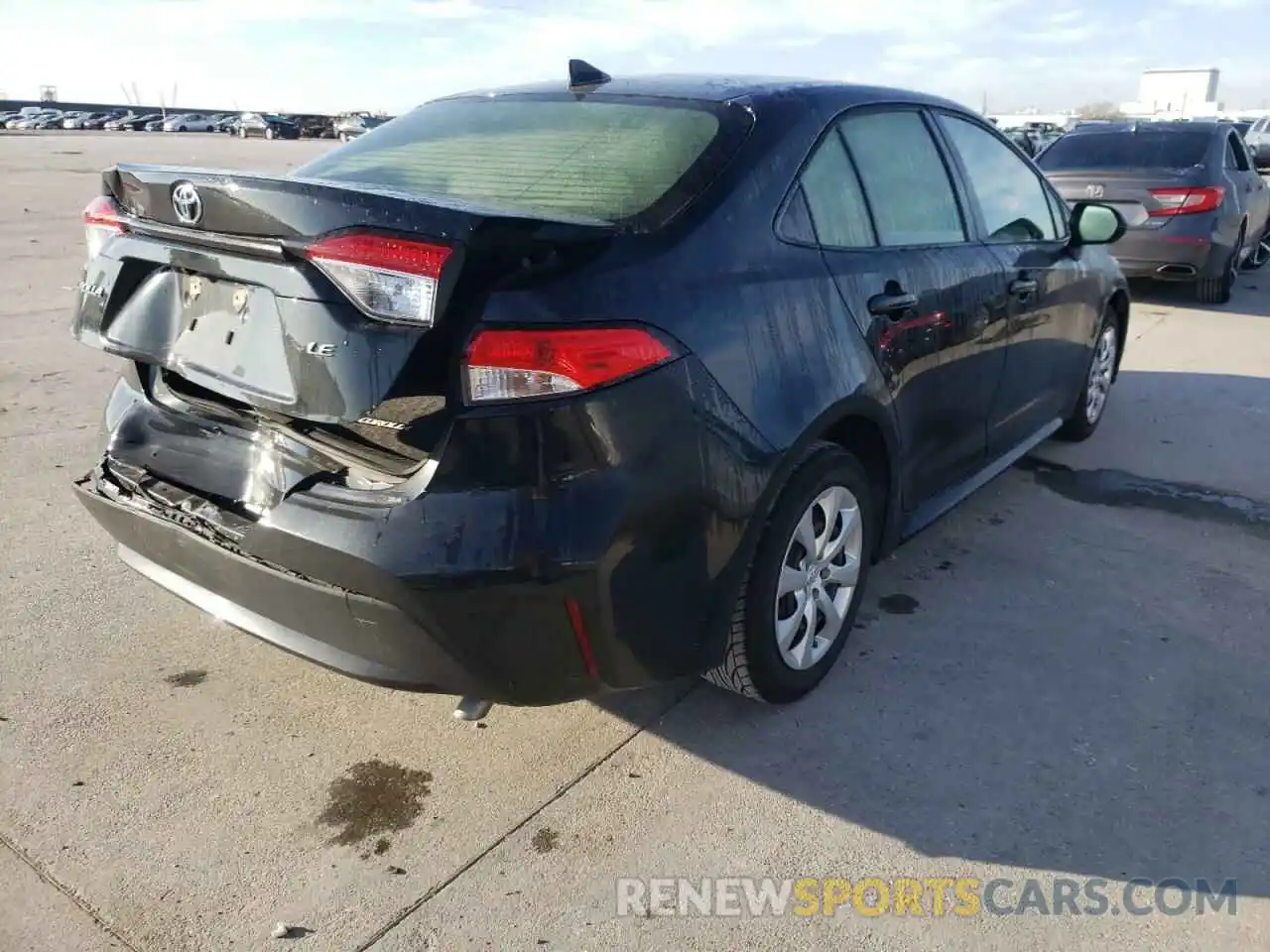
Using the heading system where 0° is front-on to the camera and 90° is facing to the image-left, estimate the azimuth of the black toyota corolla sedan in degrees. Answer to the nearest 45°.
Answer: approximately 225°
